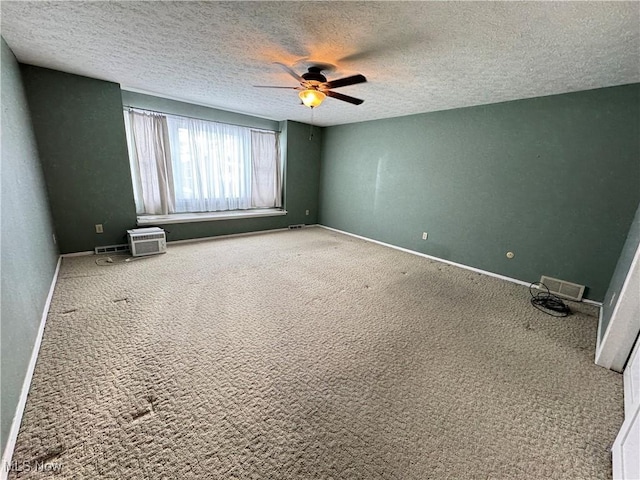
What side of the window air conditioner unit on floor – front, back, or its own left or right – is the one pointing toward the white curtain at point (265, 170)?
left

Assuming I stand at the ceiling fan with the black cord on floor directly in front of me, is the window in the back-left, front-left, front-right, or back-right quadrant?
back-left

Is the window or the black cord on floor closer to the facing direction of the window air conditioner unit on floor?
the black cord on floor

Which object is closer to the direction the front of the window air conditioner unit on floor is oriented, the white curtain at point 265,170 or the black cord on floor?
the black cord on floor

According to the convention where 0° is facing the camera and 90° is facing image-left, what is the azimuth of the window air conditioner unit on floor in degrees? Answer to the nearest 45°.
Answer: approximately 0°

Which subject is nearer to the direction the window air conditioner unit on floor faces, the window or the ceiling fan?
the ceiling fan

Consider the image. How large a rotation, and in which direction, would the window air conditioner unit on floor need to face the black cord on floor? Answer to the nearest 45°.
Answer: approximately 45° to its left
